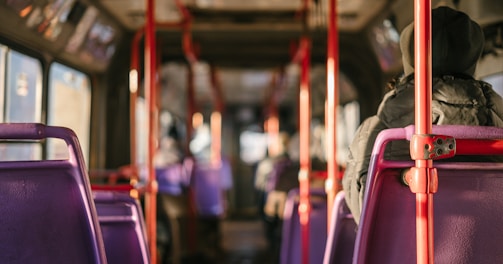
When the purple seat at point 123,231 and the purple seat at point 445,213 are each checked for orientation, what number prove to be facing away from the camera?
2

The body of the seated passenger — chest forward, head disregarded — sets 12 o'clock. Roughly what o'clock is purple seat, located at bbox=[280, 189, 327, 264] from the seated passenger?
The purple seat is roughly at 11 o'clock from the seated passenger.

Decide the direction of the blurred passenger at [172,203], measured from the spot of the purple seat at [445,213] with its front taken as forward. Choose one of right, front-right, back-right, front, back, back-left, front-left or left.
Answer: front-left

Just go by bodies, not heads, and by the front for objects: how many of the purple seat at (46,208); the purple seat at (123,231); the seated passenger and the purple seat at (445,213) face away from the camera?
4

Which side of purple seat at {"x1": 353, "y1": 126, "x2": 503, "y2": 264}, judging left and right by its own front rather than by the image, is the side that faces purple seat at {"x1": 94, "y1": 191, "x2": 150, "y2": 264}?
left

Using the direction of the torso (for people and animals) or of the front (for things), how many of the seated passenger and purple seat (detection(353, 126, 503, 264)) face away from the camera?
2

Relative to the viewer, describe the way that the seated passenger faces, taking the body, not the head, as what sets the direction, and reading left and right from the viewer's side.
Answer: facing away from the viewer

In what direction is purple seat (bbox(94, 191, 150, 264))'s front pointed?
away from the camera

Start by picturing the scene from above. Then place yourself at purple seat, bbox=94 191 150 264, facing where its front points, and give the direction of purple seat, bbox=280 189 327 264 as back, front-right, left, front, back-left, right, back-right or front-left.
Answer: front-right

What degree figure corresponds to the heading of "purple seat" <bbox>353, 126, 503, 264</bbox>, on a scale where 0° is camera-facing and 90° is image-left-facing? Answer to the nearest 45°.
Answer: approximately 180°

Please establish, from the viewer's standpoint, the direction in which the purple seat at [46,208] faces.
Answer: facing away from the viewer

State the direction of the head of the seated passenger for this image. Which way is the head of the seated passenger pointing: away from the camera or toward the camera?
away from the camera

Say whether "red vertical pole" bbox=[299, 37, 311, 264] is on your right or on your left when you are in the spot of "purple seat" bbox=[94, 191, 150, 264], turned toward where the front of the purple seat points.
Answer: on your right

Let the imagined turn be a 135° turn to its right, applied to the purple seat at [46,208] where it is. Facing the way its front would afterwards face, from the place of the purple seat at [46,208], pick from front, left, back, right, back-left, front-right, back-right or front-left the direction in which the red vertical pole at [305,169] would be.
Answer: left
